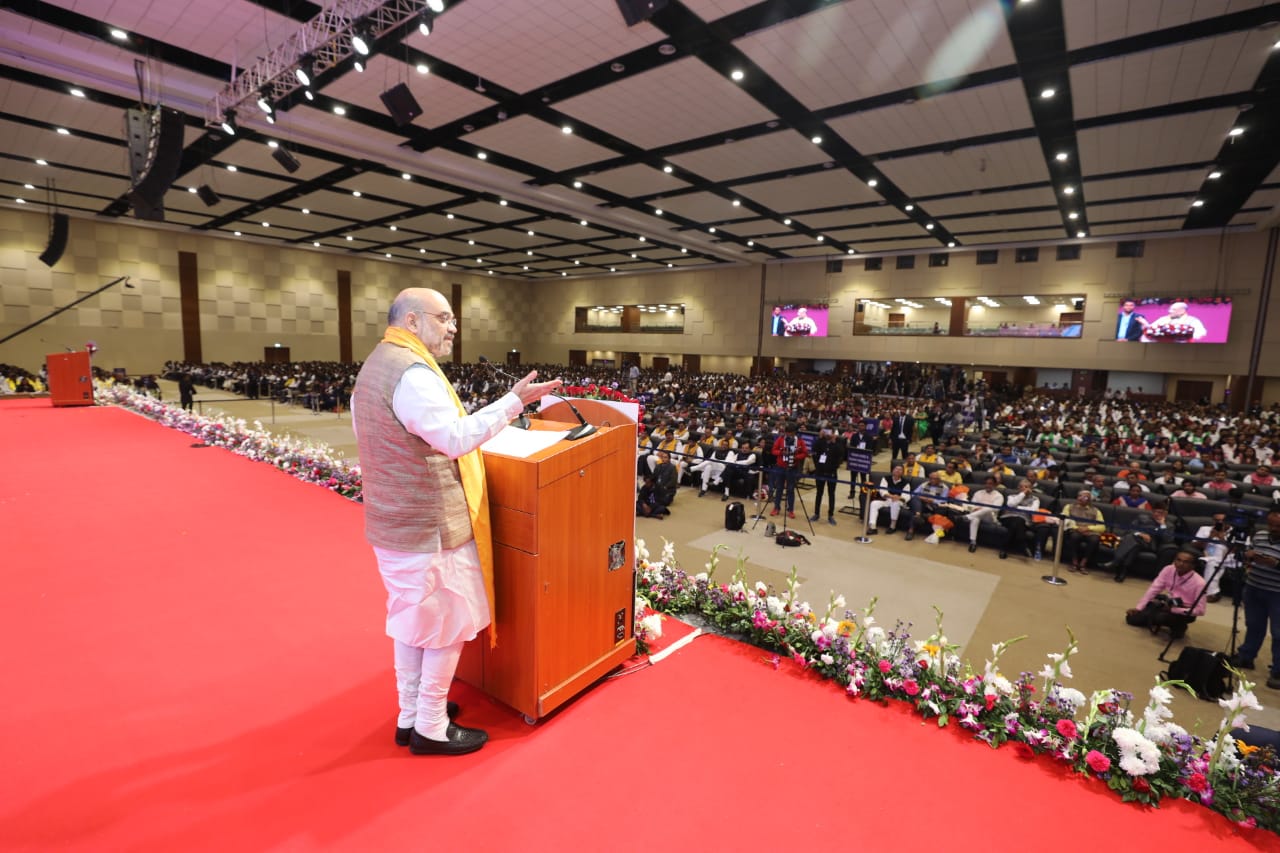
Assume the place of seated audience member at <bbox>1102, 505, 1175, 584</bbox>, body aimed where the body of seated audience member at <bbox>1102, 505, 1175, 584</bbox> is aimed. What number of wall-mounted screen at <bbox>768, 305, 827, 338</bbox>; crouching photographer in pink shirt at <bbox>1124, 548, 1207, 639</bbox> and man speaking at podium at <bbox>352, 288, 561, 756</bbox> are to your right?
1

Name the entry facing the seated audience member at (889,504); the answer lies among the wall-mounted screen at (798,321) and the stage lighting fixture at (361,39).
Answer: the wall-mounted screen

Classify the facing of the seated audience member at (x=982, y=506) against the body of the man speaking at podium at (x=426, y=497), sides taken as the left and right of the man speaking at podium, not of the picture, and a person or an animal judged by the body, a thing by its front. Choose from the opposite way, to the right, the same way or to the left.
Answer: the opposite way

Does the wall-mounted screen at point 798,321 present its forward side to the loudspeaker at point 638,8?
yes

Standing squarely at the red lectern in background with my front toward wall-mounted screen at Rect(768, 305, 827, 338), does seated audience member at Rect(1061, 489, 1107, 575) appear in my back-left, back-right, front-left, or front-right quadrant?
front-right

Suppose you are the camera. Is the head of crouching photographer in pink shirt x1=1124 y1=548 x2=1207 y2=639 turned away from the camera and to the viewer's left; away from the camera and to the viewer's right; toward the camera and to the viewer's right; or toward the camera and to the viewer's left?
toward the camera and to the viewer's left

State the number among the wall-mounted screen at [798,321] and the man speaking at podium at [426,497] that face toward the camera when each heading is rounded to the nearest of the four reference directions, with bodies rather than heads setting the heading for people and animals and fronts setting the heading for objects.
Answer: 1

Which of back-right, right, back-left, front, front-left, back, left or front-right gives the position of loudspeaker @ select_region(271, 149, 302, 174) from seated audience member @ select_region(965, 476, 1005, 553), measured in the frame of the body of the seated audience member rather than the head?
front-right

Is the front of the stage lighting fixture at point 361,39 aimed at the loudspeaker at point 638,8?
no

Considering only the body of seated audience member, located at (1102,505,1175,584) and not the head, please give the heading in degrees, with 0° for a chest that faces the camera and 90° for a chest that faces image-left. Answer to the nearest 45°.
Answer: approximately 45°

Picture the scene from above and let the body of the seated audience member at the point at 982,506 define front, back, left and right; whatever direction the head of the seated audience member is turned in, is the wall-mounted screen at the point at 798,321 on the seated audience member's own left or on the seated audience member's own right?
on the seated audience member's own right

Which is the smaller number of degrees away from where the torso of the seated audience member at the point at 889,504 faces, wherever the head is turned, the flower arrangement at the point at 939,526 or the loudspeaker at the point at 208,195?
the loudspeaker

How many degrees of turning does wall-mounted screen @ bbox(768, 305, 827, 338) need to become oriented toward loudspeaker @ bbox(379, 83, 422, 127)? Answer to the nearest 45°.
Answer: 0° — it already faces it

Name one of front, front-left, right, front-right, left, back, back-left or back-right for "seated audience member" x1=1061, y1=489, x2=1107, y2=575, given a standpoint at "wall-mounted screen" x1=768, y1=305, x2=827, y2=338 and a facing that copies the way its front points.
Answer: front

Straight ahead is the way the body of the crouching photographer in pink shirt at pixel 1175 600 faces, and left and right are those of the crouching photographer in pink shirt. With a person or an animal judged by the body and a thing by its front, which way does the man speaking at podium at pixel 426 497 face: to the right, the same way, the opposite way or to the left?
the opposite way

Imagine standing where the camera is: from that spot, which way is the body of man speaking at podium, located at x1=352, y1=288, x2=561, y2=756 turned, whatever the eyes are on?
to the viewer's right

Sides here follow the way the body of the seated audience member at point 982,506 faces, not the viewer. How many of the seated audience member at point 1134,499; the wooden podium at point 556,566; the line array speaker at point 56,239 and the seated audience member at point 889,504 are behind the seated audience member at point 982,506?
1

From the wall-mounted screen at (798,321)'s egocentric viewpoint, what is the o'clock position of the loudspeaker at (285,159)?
The loudspeaker is roughly at 1 o'clock from the wall-mounted screen.

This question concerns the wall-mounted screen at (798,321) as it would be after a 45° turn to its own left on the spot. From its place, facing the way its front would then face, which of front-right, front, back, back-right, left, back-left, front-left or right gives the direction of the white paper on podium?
front-right

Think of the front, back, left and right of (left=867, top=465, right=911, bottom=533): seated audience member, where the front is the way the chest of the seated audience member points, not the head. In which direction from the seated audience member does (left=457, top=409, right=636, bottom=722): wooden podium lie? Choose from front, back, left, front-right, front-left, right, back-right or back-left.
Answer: front-left

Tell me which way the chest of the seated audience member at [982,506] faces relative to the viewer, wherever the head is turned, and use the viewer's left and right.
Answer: facing the viewer and to the left of the viewer

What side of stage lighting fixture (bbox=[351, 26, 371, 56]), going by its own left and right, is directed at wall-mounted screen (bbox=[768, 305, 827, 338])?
back

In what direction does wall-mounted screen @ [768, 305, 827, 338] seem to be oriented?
toward the camera

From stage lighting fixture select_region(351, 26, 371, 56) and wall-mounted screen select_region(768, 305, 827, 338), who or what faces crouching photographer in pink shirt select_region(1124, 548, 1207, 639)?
the wall-mounted screen
